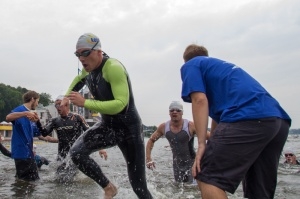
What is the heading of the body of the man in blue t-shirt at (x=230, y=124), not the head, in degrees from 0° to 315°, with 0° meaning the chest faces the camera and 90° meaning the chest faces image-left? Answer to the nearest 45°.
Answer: approximately 135°

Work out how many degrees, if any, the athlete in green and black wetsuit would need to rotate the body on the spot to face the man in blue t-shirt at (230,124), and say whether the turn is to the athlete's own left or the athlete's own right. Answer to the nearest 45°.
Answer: approximately 90° to the athlete's own left

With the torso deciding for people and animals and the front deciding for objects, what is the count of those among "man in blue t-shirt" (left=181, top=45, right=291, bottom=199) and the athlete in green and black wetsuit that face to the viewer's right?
0

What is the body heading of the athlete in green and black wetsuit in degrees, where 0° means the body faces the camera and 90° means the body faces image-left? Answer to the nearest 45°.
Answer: approximately 45°

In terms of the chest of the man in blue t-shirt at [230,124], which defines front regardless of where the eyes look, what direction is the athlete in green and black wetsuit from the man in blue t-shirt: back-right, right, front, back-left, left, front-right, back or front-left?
front

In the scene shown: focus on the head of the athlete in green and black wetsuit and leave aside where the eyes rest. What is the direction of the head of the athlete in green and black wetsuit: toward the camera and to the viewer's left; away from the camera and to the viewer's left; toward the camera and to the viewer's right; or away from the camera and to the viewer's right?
toward the camera and to the viewer's left
